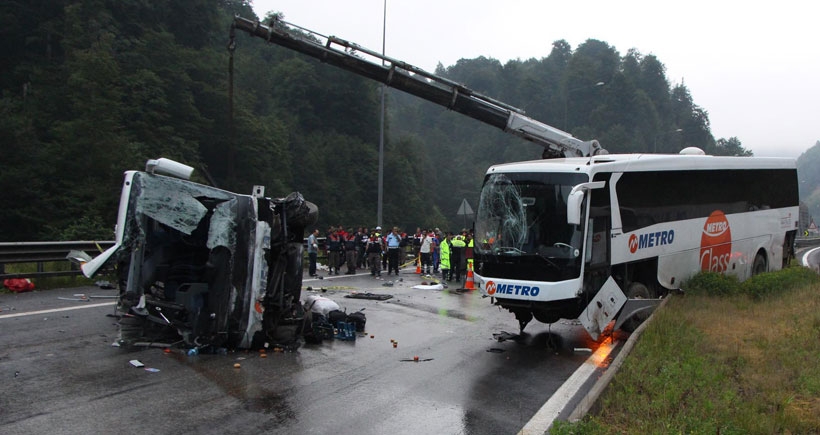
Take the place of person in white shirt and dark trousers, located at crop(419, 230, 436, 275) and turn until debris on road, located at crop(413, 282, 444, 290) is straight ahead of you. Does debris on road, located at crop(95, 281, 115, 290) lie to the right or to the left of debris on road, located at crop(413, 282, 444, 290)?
right

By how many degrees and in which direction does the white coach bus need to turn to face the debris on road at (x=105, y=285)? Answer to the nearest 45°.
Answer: approximately 45° to its right

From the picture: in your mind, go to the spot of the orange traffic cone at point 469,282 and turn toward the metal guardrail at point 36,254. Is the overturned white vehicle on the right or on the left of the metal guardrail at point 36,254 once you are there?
left

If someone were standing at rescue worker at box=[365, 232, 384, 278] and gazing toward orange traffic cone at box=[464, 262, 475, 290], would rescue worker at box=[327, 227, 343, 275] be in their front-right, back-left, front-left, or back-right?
back-right

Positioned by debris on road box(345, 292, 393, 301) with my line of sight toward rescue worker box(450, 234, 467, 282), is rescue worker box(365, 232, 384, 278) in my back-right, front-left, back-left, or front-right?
front-left

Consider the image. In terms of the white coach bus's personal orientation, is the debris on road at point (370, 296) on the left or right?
on its right

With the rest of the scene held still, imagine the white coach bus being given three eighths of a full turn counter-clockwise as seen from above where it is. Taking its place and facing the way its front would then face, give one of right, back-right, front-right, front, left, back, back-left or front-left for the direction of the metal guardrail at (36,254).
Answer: back

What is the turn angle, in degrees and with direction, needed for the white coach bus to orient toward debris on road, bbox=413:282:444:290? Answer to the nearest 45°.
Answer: approximately 90° to its right

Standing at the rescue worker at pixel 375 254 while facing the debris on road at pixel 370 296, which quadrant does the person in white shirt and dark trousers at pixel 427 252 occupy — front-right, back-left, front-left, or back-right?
back-left

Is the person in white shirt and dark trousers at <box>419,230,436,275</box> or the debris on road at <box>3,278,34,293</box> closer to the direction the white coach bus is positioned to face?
the debris on road

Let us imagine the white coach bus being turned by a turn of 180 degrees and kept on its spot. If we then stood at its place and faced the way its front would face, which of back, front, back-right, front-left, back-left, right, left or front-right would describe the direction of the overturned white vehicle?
back

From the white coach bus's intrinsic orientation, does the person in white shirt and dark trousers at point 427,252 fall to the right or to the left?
on its right

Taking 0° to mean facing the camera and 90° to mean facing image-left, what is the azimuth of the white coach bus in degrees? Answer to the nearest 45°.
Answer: approximately 45°

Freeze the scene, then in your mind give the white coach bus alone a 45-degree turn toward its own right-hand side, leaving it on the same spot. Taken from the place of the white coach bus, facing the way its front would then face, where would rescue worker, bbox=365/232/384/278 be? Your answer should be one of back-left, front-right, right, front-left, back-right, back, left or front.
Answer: front-right

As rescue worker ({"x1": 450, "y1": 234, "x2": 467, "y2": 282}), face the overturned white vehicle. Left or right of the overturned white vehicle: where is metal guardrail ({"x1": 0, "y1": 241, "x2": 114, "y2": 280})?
right
